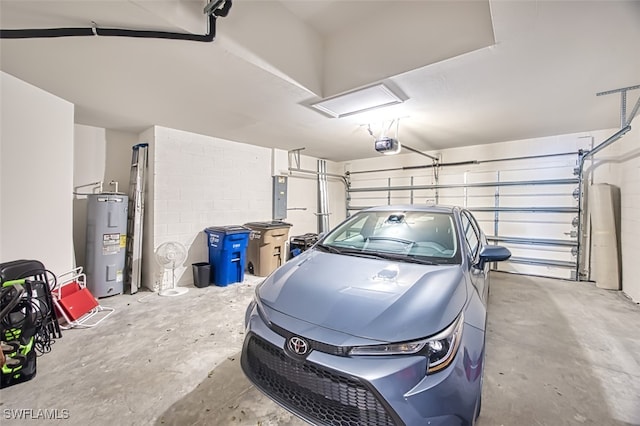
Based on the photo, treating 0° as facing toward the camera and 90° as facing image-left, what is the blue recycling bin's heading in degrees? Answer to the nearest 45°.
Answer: approximately 315°

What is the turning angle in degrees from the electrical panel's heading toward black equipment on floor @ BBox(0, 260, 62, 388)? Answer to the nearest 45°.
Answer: approximately 90° to its right

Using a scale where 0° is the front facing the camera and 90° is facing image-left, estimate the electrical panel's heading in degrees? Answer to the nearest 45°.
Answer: approximately 315°

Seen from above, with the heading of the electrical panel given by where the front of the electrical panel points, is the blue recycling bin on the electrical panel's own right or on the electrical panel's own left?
on the electrical panel's own right

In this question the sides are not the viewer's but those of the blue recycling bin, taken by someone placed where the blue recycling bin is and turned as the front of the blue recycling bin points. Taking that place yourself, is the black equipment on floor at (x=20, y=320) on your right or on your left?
on your right

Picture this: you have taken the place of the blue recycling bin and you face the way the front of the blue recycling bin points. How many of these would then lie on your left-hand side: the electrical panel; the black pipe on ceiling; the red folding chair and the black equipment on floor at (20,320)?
1

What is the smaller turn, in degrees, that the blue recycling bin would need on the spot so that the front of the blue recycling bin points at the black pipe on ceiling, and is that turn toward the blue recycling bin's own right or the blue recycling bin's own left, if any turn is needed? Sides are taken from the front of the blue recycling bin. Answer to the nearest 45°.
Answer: approximately 45° to the blue recycling bin's own right

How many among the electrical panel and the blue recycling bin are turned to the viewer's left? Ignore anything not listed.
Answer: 0

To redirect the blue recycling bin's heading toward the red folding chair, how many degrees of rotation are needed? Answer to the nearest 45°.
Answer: approximately 90° to its right

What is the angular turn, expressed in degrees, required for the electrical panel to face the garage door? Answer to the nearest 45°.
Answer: approximately 45° to its left

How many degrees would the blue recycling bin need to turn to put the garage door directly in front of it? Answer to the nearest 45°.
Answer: approximately 45° to its left
